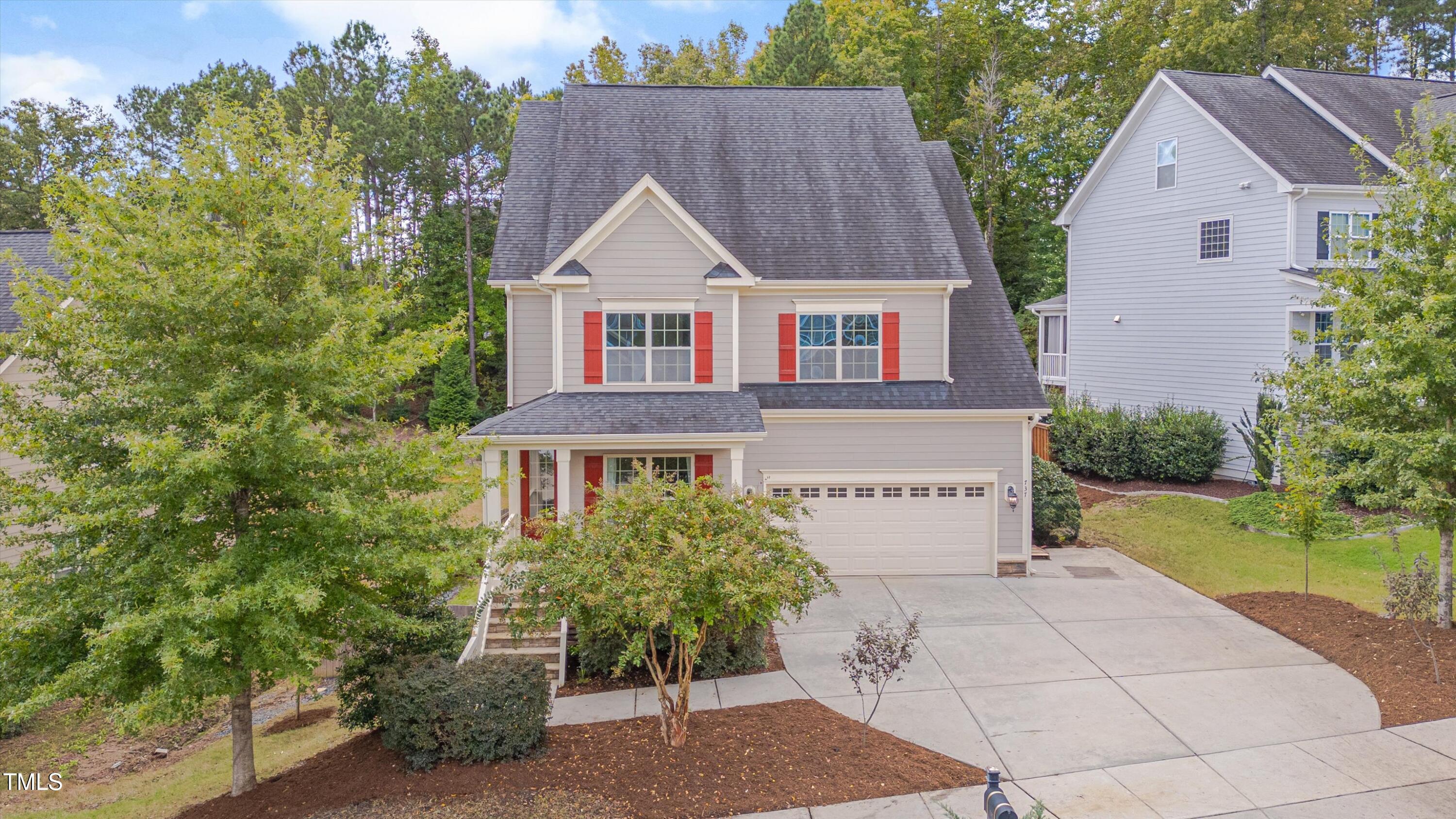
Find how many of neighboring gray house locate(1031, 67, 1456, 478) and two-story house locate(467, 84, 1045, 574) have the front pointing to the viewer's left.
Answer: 0

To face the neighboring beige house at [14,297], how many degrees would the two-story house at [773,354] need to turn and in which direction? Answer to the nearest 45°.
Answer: approximately 90° to its right

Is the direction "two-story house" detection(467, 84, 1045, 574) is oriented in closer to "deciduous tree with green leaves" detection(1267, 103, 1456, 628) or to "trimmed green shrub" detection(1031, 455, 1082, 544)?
the deciduous tree with green leaves

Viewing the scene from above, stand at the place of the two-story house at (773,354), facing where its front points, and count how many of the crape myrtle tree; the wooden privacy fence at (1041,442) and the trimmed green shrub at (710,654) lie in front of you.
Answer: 2

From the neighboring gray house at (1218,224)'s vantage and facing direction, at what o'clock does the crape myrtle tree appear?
The crape myrtle tree is roughly at 2 o'clock from the neighboring gray house.

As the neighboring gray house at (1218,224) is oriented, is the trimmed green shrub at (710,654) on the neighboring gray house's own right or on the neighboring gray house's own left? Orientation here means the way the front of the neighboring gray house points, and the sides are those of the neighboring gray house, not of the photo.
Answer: on the neighboring gray house's own right

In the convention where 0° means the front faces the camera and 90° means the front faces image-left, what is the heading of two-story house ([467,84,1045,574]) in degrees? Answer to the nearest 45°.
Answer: approximately 0°

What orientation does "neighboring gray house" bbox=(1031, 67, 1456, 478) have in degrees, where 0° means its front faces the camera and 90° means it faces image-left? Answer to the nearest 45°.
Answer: approximately 315°

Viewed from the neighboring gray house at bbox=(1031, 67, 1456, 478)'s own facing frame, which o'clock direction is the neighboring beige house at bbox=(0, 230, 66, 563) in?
the neighboring beige house at bbox=(0, 230, 66, 563) is roughly at 3 o'clock from the neighboring gray house at bbox=(1031, 67, 1456, 478).

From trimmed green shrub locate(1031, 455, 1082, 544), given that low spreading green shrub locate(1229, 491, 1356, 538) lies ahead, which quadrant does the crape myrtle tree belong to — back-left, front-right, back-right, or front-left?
back-right

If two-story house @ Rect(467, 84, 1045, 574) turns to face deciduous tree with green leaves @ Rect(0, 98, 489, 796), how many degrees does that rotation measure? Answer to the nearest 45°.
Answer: approximately 45° to its right
